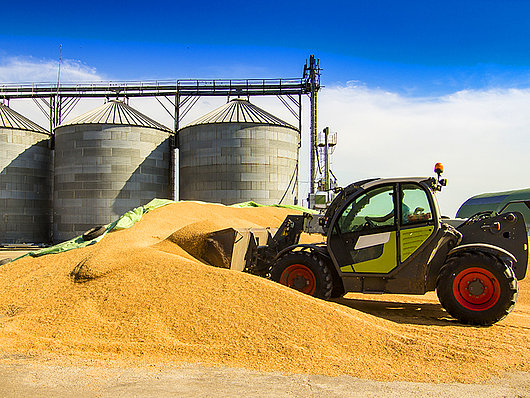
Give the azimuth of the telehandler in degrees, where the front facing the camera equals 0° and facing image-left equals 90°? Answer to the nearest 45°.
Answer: approximately 90°

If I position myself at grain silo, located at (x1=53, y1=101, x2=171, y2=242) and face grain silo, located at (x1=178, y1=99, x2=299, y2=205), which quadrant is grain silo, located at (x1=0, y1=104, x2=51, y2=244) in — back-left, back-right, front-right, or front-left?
back-left

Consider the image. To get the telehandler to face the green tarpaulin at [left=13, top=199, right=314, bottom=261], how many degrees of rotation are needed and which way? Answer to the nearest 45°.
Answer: approximately 45° to its right

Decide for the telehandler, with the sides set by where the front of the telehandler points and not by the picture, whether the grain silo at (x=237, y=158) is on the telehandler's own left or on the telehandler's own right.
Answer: on the telehandler's own right
